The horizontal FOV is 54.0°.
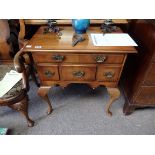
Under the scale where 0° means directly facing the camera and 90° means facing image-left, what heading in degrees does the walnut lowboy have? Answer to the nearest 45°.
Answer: approximately 0°

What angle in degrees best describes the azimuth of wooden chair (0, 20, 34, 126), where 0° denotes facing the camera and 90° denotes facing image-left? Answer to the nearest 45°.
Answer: approximately 0°

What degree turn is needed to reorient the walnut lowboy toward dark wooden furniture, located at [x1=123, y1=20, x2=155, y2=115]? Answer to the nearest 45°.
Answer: approximately 90° to its left

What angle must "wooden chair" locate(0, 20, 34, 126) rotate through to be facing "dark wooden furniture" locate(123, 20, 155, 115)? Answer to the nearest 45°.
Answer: approximately 90° to its left
